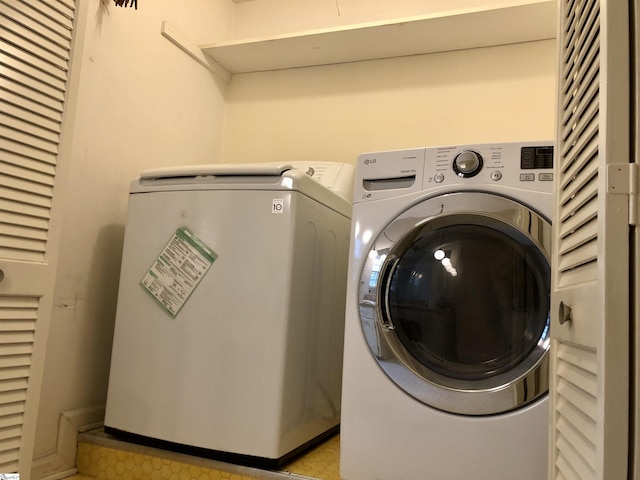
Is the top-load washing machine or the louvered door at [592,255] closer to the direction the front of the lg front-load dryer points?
the louvered door

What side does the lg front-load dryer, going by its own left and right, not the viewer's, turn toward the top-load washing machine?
right

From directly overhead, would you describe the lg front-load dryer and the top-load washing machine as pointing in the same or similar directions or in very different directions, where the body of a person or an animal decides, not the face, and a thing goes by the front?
same or similar directions

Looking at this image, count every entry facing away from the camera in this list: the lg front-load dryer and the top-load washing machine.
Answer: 0

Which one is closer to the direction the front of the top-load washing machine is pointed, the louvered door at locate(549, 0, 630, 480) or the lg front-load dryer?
the louvered door

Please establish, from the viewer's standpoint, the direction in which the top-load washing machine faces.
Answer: facing the viewer and to the left of the viewer

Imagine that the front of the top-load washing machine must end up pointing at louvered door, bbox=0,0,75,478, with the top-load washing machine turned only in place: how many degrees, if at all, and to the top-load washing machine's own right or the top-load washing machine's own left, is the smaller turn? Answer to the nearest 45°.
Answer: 0° — it already faces it

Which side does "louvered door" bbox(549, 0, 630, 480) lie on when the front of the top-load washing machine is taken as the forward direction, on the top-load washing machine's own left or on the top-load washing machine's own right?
on the top-load washing machine's own left

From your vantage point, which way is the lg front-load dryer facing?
toward the camera
